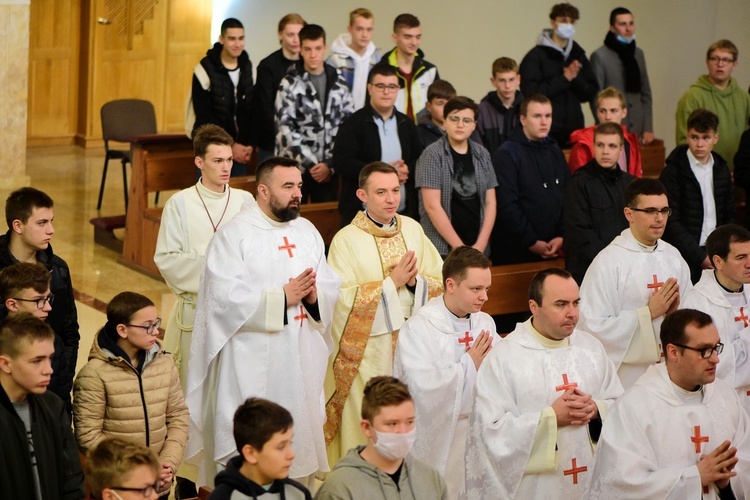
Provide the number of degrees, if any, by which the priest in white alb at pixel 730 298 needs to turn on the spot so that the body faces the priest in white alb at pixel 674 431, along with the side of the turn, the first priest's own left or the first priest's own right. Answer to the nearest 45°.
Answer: approximately 45° to the first priest's own right

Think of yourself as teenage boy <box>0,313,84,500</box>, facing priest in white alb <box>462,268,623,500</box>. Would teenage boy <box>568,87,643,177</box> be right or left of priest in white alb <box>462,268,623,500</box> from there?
left

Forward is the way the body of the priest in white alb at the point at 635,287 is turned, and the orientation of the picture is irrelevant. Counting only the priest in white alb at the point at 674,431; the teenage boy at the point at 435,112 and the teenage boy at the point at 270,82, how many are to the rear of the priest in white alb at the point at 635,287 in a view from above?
2

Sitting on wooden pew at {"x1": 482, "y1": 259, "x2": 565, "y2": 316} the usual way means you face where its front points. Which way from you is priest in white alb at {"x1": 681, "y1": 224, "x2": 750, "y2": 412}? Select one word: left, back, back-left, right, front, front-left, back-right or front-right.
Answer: front-left

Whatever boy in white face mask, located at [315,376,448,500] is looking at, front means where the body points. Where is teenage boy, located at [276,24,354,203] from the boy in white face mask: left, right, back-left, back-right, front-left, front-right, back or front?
back-left

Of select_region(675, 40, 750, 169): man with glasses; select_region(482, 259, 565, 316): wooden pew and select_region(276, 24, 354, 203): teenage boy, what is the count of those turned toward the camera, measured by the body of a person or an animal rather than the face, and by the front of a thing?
3

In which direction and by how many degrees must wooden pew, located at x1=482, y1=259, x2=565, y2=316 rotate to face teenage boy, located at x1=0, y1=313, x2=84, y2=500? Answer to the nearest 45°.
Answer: approximately 45° to its right

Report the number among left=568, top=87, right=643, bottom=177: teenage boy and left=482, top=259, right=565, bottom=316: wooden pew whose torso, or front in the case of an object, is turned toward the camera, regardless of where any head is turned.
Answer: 2

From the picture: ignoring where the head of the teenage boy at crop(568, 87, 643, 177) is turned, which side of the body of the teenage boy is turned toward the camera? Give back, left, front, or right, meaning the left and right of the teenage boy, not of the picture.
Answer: front

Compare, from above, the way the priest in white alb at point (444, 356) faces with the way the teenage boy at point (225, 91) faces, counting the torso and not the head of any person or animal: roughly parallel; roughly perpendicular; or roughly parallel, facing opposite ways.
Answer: roughly parallel

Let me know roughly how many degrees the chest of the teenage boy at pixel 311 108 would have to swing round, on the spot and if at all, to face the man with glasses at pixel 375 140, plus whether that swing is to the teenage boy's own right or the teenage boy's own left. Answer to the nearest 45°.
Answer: approximately 45° to the teenage boy's own left

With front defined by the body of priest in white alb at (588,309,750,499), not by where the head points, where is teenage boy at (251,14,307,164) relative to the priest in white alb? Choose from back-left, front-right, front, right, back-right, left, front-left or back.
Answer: back

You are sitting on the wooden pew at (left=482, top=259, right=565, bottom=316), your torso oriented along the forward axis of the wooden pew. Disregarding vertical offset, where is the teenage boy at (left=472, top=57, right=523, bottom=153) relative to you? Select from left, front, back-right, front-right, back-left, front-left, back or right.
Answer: back

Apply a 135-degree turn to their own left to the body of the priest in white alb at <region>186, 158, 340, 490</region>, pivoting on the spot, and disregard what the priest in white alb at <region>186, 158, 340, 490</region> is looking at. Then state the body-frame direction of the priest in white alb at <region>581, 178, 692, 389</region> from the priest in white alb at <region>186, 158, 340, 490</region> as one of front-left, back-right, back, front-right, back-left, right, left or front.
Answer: right

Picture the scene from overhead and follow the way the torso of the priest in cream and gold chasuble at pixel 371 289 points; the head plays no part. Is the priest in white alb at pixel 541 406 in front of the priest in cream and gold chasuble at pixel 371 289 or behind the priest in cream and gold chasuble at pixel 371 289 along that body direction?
in front

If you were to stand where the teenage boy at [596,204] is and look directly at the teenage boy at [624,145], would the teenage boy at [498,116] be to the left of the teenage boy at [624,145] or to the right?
left
